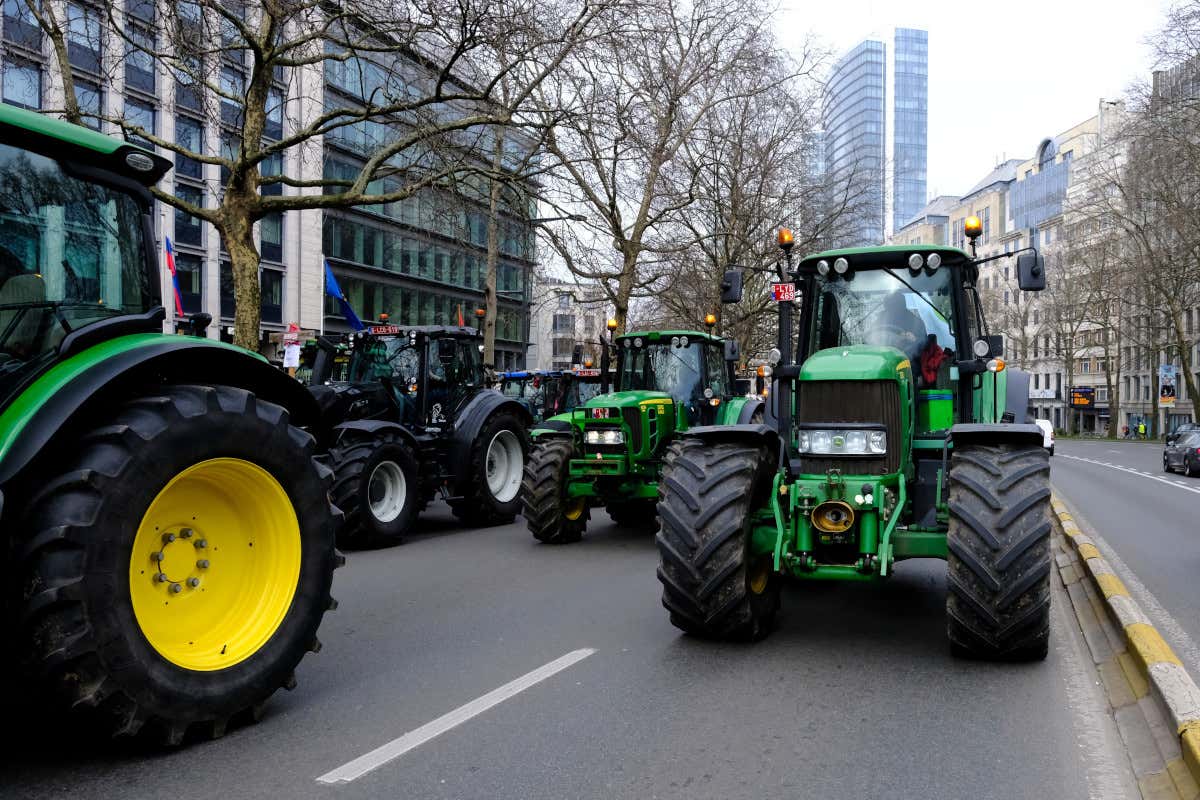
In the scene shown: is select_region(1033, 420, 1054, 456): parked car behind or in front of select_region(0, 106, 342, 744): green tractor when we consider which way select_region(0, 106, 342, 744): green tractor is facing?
behind

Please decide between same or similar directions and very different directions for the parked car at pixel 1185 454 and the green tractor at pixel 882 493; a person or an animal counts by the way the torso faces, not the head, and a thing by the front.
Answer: very different directions

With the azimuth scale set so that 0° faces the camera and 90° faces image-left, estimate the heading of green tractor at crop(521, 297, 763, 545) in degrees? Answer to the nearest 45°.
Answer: approximately 45°

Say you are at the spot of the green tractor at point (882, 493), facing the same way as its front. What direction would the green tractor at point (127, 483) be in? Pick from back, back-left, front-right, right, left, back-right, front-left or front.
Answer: front-right

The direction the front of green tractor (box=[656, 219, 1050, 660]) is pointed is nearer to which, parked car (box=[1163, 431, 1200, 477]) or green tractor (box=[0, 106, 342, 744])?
the green tractor

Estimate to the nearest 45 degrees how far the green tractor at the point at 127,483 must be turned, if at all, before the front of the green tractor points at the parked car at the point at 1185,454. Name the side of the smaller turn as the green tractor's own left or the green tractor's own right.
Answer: approximately 180°

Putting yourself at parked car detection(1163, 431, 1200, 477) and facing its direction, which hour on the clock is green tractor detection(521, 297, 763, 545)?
The green tractor is roughly at 8 o'clock from the parked car.

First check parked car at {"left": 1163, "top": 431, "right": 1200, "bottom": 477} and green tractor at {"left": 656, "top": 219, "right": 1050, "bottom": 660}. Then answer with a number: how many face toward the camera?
1

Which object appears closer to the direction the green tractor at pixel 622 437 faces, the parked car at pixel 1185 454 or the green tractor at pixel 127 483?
the green tractor

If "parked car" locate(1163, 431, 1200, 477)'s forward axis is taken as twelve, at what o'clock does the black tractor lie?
The black tractor is roughly at 8 o'clock from the parked car.

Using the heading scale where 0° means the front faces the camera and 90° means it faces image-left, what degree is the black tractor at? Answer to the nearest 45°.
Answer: approximately 45°

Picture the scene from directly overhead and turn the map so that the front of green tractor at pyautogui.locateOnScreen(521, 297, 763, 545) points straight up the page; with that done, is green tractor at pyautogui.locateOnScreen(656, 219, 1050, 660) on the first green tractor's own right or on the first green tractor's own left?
on the first green tractor's own left

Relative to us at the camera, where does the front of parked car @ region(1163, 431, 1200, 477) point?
facing away from the viewer and to the left of the viewer

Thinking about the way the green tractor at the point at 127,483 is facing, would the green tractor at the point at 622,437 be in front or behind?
behind

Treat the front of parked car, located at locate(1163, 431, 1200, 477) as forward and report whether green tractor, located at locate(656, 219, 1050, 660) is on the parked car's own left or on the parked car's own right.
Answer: on the parked car's own left
